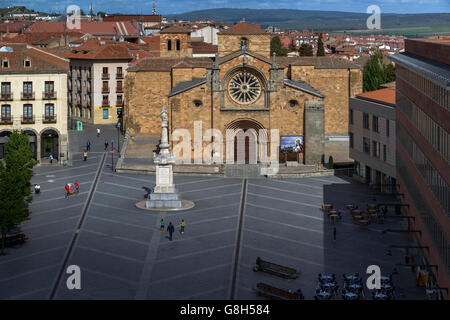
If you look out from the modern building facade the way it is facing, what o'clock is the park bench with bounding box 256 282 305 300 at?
The park bench is roughly at 11 o'clock from the modern building facade.

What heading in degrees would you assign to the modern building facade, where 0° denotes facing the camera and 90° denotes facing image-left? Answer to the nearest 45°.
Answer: approximately 90°
